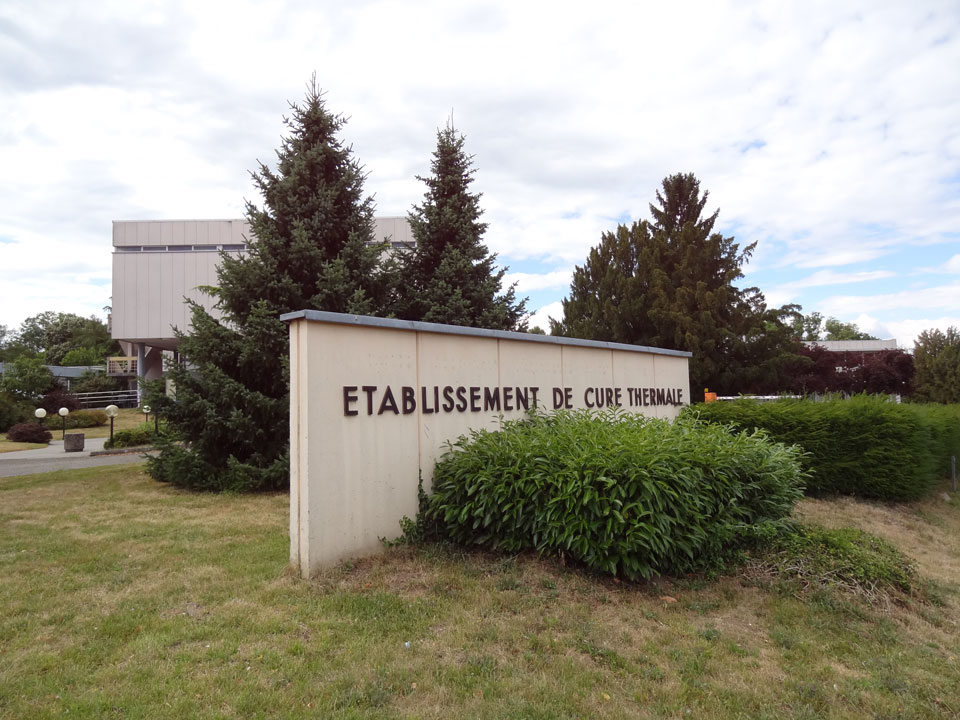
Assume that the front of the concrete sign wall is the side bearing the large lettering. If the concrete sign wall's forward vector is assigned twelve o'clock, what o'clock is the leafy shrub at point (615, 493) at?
The leafy shrub is roughly at 11 o'clock from the concrete sign wall.

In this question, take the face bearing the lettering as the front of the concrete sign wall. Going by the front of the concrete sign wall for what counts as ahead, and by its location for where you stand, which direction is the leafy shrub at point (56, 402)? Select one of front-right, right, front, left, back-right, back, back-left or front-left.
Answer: back

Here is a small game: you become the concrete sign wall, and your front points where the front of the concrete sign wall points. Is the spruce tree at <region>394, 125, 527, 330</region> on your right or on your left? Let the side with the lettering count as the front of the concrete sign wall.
on your left

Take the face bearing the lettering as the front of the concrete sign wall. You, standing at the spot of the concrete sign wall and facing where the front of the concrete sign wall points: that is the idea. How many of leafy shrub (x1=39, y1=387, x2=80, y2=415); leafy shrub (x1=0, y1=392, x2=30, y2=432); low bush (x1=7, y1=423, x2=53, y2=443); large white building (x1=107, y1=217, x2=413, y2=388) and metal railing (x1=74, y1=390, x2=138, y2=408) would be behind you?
5

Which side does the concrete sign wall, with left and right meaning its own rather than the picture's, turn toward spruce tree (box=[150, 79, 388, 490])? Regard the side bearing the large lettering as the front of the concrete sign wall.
back

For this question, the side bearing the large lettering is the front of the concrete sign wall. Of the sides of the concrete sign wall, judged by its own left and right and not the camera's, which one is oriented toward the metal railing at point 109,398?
back

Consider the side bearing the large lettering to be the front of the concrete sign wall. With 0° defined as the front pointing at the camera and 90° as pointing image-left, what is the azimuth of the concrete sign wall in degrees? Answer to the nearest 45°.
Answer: approximately 315°

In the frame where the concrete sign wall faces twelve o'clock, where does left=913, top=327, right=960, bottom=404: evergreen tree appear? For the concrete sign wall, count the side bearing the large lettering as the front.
The evergreen tree is roughly at 9 o'clock from the concrete sign wall.

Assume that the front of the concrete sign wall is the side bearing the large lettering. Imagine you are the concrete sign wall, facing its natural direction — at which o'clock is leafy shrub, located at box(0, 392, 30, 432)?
The leafy shrub is roughly at 6 o'clock from the concrete sign wall.

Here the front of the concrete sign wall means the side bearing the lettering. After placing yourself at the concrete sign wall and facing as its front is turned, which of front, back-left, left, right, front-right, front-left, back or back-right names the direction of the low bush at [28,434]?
back

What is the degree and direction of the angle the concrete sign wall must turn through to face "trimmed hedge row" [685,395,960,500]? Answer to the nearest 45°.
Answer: approximately 90° to its left

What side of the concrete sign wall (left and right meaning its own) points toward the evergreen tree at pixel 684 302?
left

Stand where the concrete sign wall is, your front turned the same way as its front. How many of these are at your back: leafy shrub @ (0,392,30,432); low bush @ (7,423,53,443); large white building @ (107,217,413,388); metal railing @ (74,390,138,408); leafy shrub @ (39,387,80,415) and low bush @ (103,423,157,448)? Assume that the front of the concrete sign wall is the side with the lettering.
6

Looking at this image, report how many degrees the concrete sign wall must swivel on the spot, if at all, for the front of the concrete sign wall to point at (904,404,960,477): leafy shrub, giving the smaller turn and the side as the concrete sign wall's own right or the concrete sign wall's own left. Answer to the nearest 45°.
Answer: approximately 90° to the concrete sign wall's own left

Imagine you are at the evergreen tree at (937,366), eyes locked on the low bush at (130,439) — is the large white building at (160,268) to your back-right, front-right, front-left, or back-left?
front-right

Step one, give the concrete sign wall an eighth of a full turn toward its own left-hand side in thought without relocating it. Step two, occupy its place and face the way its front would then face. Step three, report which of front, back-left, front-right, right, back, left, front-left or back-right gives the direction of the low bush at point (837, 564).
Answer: front

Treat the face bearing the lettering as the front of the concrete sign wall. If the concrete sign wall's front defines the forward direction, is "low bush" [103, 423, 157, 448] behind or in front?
behind

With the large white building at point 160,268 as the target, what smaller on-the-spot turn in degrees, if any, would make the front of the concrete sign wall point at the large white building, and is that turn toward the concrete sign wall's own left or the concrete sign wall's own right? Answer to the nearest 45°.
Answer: approximately 180°
